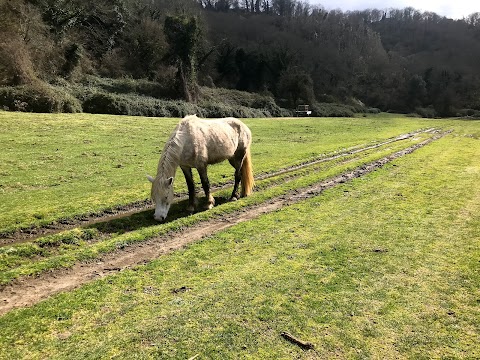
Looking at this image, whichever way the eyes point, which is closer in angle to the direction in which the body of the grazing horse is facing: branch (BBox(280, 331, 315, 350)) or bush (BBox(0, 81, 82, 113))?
the branch

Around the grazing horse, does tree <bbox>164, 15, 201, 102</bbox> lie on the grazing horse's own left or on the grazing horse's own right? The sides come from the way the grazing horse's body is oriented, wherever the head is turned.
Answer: on the grazing horse's own right

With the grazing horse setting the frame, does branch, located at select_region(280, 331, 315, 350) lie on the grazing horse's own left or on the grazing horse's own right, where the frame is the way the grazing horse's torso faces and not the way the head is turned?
on the grazing horse's own left

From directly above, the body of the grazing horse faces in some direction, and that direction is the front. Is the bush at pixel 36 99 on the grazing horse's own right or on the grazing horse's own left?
on the grazing horse's own right

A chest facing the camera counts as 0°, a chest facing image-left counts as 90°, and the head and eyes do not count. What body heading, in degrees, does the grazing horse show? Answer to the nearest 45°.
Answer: approximately 45°

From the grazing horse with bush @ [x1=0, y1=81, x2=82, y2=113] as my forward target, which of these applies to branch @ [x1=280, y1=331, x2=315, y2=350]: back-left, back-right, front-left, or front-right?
back-left

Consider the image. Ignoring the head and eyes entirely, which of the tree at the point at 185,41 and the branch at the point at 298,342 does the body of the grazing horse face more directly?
the branch
